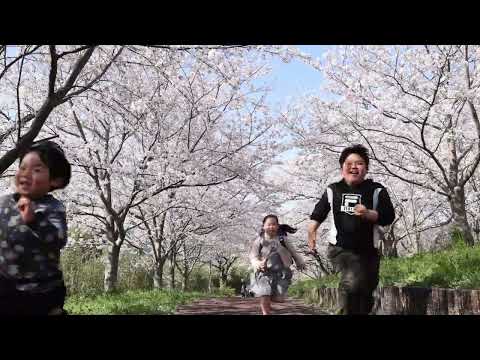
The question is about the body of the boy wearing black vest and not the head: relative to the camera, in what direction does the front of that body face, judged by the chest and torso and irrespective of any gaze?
toward the camera

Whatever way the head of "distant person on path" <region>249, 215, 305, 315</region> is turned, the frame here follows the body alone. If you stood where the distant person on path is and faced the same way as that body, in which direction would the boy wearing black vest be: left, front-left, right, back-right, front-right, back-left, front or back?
front-left

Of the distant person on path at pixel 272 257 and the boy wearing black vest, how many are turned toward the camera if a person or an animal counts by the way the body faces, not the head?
2
